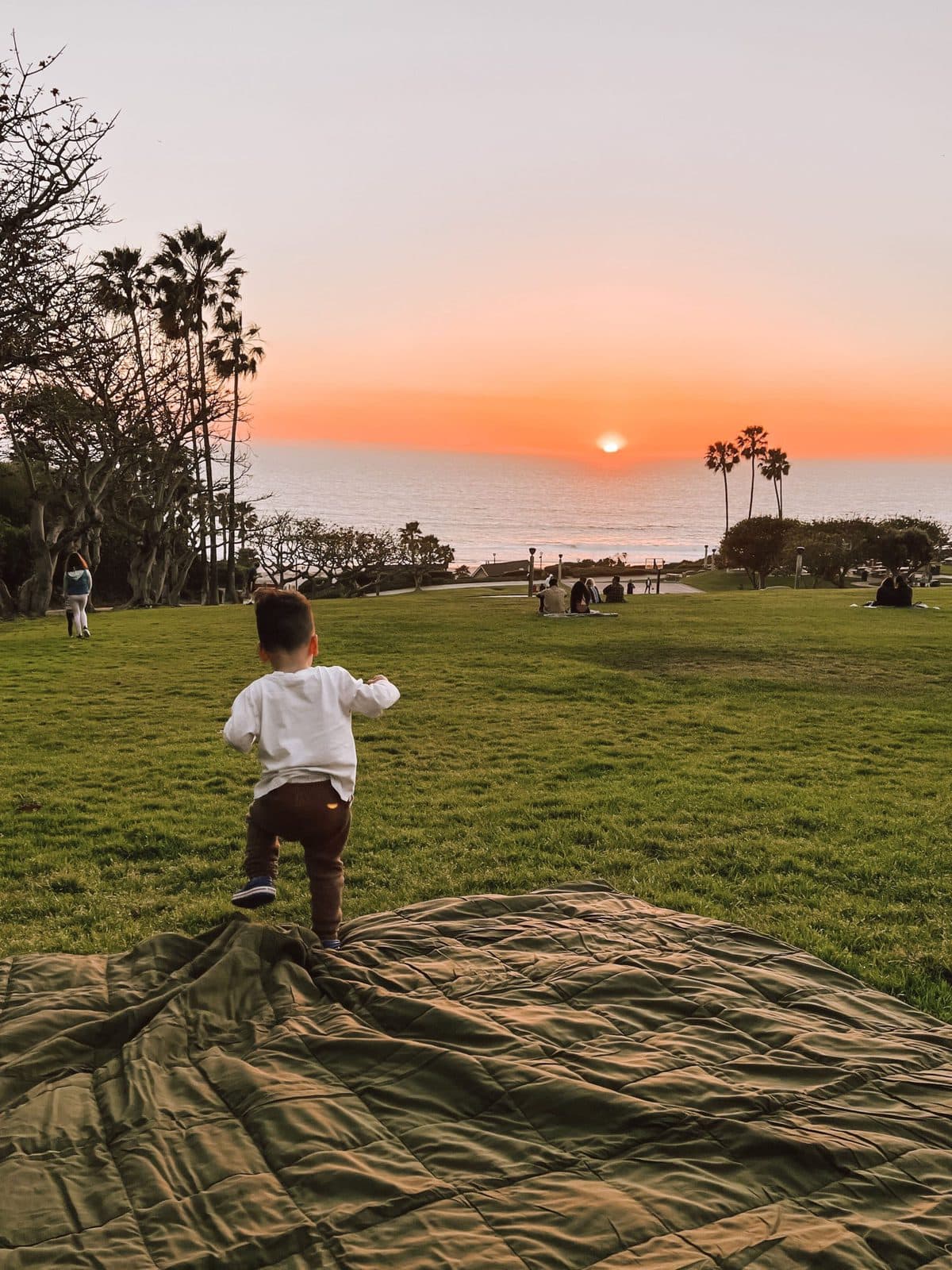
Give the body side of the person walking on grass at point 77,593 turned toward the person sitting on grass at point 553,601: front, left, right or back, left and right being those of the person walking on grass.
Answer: right

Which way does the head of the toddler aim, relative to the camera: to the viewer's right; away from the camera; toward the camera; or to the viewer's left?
away from the camera

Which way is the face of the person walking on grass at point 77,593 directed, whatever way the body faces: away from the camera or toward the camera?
away from the camera

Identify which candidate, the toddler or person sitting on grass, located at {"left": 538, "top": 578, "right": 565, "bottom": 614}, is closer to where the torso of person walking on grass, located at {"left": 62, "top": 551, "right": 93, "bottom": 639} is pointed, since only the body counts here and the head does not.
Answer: the person sitting on grass

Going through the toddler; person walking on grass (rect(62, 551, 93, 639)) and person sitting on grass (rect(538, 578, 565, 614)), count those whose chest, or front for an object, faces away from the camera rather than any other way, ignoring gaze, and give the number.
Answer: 3

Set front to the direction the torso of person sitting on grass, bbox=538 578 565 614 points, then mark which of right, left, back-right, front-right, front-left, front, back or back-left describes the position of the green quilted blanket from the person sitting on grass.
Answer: back

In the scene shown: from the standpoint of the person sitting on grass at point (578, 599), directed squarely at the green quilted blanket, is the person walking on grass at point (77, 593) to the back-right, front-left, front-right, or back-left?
front-right

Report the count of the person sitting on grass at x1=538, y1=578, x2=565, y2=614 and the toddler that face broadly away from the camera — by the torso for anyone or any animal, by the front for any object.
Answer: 2

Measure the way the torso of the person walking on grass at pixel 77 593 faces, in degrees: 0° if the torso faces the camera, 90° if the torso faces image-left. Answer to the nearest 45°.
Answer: approximately 180°

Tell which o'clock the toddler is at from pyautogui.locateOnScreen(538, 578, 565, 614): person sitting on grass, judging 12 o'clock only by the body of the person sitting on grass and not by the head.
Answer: The toddler is roughly at 6 o'clock from the person sitting on grass.

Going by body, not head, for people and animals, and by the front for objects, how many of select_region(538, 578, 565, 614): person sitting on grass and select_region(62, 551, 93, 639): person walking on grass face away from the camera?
2

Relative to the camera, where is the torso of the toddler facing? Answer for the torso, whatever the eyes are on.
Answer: away from the camera

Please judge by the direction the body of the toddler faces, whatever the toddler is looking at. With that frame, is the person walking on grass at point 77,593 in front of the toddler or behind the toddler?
in front

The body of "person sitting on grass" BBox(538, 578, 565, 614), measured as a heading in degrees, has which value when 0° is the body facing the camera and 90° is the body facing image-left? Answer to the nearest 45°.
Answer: approximately 180°
